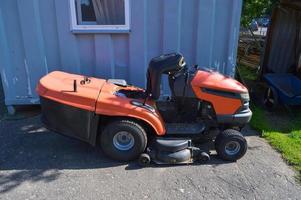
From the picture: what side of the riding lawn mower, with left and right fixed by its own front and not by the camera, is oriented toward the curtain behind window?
left

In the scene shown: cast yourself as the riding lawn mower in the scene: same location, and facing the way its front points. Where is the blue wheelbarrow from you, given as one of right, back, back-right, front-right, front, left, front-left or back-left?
front-left

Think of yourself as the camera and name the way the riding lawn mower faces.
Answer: facing to the right of the viewer

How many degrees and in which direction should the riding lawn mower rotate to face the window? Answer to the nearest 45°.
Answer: approximately 135° to its left

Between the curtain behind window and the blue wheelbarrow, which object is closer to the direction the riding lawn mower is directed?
the blue wheelbarrow
